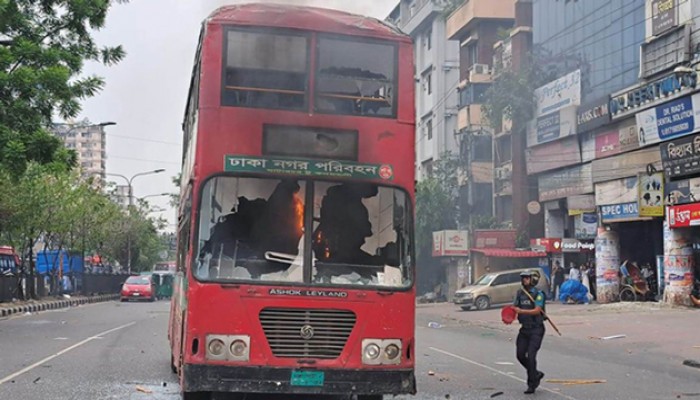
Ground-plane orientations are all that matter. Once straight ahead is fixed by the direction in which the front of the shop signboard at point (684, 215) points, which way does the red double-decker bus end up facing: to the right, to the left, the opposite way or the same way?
to the left

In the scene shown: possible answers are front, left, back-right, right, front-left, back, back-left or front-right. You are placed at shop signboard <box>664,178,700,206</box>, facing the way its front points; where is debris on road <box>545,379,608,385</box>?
front-left

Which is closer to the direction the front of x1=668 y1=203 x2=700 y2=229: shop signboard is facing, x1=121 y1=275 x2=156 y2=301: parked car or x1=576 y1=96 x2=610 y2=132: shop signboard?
the parked car

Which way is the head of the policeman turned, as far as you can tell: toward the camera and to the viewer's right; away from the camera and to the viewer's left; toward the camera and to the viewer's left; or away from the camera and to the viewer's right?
toward the camera and to the viewer's left

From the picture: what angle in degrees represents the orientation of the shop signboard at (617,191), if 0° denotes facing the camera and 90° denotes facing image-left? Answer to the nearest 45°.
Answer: approximately 45°

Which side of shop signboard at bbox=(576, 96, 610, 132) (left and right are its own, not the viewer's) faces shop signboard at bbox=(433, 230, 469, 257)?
right

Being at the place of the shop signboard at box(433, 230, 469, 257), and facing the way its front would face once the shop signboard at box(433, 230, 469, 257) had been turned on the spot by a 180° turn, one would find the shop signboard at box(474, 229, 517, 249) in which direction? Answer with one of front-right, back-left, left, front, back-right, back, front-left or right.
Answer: back-right

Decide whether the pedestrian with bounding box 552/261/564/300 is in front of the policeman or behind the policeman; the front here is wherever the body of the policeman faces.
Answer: behind

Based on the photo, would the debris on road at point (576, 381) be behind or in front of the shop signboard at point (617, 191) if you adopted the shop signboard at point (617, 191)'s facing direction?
in front

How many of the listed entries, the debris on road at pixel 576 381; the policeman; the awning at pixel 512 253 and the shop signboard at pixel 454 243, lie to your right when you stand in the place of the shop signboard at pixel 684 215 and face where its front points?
2

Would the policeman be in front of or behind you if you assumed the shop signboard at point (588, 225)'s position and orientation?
in front

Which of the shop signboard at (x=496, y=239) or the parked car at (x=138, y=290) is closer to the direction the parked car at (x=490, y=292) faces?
the parked car

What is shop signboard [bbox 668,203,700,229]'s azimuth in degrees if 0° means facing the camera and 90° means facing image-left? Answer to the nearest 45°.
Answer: approximately 45°

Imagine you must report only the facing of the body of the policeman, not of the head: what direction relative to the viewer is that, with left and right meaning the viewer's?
facing the viewer and to the left of the viewer
